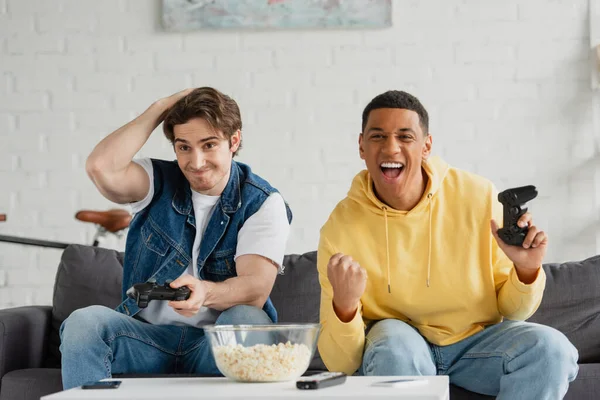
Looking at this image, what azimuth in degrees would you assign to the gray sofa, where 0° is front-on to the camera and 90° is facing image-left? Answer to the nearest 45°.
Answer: approximately 0°

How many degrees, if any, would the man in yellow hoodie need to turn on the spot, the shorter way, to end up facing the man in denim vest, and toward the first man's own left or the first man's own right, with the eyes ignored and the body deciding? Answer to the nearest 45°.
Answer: approximately 90° to the first man's own right

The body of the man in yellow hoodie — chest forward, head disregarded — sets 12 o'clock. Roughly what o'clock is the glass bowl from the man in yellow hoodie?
The glass bowl is roughly at 1 o'clock from the man in yellow hoodie.

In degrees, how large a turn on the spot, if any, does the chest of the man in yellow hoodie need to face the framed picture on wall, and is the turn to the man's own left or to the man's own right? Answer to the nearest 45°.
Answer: approximately 135° to the man's own right

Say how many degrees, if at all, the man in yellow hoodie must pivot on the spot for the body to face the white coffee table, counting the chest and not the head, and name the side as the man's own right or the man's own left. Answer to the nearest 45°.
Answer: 0° — they already face it

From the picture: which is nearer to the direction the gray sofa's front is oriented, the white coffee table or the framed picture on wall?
the white coffee table

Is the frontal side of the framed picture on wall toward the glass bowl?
yes

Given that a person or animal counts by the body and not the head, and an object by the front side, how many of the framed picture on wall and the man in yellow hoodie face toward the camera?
2

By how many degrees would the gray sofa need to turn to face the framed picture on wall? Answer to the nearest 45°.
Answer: approximately 135° to its left

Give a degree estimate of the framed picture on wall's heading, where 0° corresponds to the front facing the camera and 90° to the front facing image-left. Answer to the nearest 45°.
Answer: approximately 0°
